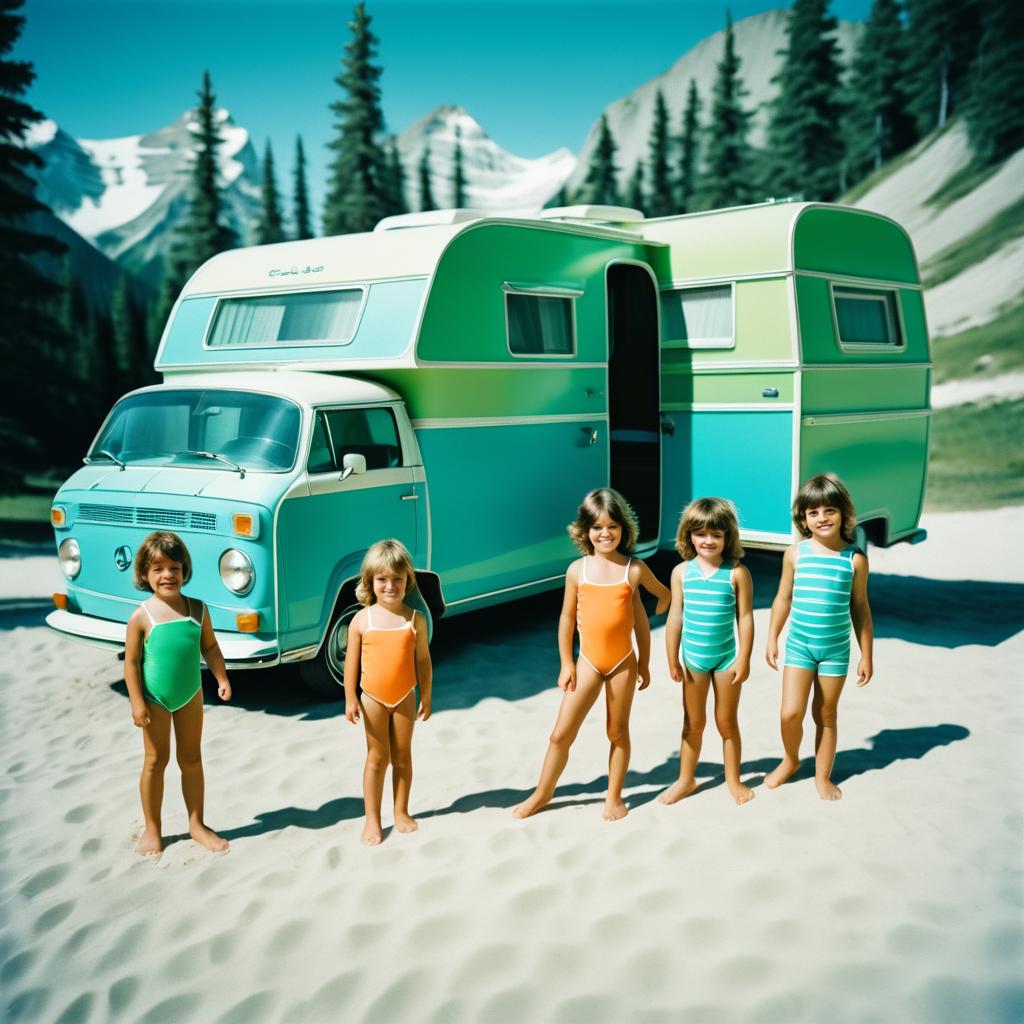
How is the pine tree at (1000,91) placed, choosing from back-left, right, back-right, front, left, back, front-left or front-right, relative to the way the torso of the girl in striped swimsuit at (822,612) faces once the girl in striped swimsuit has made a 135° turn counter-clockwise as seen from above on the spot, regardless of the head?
front-left

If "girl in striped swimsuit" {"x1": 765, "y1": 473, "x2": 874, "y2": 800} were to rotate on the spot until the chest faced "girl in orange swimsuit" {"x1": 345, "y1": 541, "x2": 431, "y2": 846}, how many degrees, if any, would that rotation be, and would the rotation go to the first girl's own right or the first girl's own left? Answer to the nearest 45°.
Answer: approximately 45° to the first girl's own right

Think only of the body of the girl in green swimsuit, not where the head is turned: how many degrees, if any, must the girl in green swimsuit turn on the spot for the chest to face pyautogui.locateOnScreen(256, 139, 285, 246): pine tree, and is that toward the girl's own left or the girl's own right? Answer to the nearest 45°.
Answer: approximately 180°

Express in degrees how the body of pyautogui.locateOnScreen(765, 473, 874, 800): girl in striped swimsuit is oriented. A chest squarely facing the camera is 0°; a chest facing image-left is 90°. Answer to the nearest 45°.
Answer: approximately 0°

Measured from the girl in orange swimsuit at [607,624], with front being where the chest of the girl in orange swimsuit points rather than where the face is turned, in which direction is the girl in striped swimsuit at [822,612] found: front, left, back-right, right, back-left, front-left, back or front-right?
left

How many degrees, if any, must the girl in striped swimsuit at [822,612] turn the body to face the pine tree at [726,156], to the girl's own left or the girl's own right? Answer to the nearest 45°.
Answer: approximately 180°

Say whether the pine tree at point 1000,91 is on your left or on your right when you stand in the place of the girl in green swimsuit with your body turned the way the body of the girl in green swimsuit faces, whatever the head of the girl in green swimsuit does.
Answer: on your left

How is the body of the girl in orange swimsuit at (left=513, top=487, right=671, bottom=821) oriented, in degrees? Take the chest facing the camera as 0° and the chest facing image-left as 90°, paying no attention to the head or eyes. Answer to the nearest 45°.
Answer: approximately 0°
